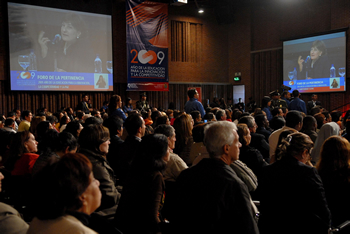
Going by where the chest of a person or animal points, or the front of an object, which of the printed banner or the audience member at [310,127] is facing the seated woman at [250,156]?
the printed banner

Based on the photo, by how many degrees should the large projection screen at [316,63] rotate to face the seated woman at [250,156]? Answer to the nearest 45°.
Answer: approximately 45° to its left

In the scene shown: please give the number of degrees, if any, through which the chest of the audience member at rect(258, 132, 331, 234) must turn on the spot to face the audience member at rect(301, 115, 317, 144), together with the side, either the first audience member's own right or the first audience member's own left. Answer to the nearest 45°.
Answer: approximately 45° to the first audience member's own left

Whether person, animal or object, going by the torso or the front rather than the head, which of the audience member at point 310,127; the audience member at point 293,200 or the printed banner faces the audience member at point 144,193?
the printed banner

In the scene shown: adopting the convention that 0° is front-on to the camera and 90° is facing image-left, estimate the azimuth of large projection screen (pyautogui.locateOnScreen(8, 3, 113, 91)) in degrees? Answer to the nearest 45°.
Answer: approximately 315°

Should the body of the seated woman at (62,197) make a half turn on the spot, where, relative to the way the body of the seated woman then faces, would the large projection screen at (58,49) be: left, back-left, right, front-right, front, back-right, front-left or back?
back-right

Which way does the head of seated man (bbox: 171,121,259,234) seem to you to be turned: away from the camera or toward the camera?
away from the camera

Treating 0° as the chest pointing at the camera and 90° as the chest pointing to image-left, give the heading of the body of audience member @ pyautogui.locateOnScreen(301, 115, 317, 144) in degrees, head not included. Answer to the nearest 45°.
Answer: approximately 225°

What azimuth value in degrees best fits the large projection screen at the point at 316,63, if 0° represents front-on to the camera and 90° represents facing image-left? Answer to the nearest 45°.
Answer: approximately 45°

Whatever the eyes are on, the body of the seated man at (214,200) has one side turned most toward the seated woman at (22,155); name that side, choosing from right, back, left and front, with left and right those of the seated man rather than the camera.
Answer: left
